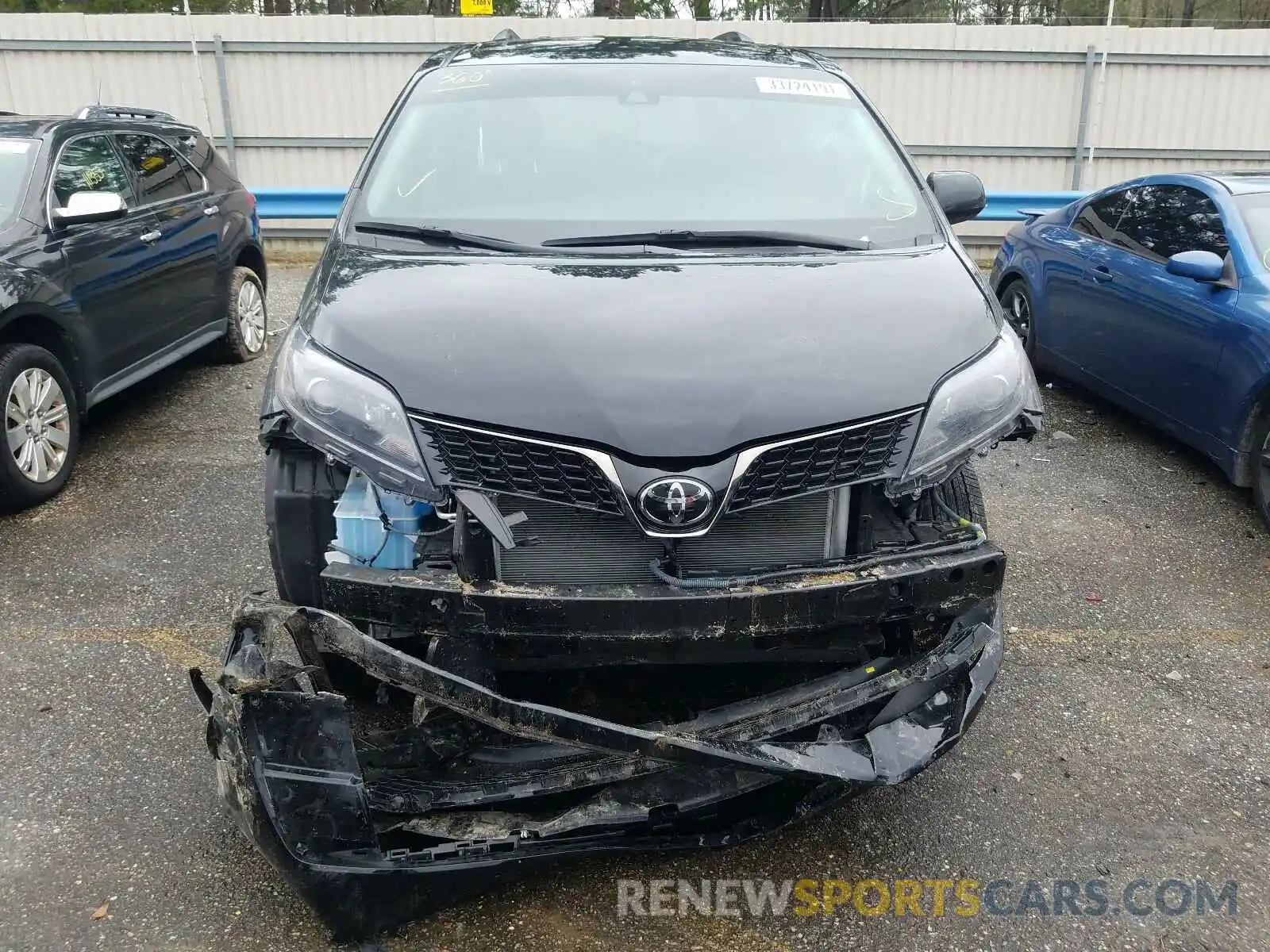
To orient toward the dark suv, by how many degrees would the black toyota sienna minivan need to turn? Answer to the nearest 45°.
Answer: approximately 135° to its right

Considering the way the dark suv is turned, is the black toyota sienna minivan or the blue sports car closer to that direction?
the black toyota sienna minivan

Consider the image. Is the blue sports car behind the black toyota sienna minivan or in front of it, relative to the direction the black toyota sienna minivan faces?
behind

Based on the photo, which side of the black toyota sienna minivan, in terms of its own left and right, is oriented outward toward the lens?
front

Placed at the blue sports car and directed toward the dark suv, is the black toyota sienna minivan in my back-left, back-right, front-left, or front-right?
front-left

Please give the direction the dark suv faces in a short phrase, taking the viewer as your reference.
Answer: facing the viewer and to the left of the viewer

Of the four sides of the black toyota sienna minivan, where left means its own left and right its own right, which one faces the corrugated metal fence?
back

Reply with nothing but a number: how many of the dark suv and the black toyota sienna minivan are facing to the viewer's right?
0

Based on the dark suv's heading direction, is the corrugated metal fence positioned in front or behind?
behind

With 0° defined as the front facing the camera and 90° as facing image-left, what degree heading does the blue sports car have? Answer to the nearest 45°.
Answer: approximately 315°

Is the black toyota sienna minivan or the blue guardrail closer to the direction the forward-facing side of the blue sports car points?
the black toyota sienna minivan

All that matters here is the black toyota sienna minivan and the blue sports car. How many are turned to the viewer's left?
0

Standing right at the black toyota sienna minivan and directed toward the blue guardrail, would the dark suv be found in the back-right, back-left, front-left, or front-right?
front-left
